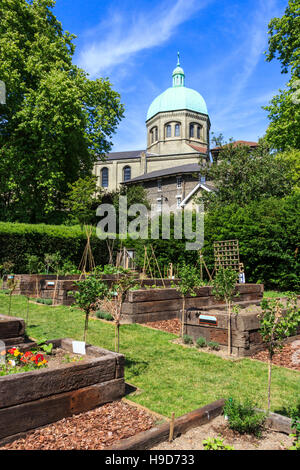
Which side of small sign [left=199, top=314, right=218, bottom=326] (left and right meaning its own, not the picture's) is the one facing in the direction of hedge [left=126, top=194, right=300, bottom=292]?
back

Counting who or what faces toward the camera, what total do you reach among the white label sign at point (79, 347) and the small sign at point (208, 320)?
2

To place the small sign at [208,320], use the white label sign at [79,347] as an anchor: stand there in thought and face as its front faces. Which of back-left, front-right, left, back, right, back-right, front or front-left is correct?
back-left

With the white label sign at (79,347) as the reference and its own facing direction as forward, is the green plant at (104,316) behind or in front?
behind

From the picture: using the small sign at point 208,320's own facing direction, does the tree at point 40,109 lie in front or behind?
behind

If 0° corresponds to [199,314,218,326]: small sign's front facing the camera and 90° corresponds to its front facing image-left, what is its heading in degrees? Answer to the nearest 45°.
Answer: approximately 0°

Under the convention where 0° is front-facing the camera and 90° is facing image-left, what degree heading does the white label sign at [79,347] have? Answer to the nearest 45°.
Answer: approximately 0°

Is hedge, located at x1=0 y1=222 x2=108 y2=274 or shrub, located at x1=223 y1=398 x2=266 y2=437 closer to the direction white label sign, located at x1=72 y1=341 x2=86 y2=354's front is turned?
the shrub

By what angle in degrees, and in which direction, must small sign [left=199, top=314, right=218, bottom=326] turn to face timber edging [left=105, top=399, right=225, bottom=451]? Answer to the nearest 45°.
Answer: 0° — it already faces it

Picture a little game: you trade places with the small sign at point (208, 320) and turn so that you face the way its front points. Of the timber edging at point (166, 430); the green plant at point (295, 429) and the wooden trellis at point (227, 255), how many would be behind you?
1

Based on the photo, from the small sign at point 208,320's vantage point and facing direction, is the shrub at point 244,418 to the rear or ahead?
ahead

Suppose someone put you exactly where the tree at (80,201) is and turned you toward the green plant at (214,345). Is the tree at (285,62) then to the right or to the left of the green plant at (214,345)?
left
